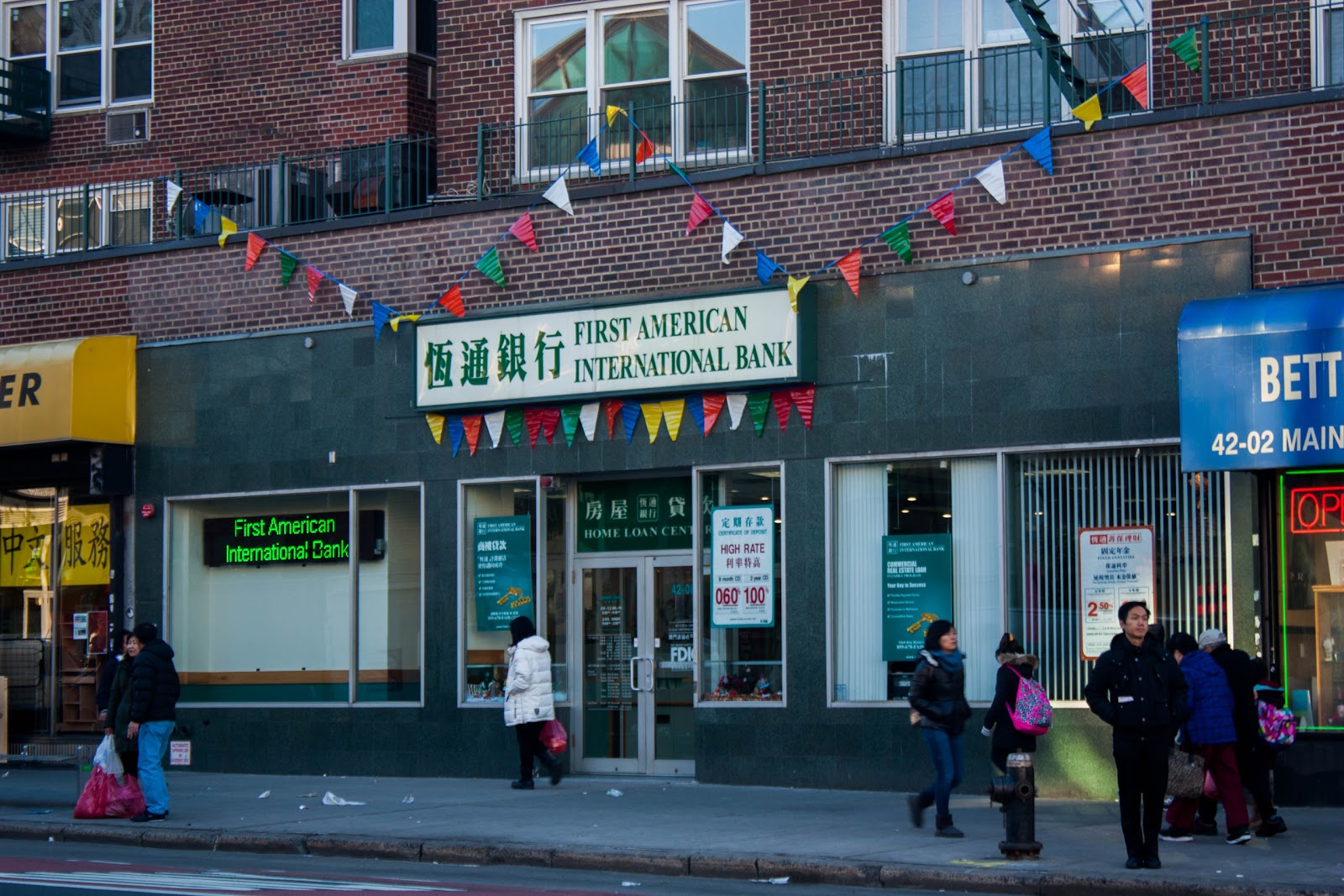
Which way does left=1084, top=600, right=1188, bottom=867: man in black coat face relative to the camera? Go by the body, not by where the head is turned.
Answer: toward the camera

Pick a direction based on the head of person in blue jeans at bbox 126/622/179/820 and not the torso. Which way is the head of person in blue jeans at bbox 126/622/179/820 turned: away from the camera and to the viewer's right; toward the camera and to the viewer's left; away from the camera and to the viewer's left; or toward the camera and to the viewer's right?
away from the camera and to the viewer's left

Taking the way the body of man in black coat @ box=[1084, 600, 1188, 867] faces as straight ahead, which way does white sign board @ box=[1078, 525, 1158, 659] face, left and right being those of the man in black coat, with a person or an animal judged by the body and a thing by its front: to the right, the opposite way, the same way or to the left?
the same way

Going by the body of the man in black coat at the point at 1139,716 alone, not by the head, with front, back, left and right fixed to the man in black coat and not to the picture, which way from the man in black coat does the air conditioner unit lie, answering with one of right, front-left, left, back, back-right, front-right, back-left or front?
back-right

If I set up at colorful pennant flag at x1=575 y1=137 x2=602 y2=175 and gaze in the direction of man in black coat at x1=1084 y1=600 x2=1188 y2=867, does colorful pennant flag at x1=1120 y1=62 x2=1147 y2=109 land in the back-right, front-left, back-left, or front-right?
front-left

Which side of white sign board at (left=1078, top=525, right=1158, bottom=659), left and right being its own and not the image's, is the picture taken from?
front

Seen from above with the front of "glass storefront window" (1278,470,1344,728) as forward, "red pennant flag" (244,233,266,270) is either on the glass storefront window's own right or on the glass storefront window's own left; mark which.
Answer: on the glass storefront window's own right

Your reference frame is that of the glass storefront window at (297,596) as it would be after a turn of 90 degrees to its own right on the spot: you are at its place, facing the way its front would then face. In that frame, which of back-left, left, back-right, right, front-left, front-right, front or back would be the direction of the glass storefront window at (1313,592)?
back-left

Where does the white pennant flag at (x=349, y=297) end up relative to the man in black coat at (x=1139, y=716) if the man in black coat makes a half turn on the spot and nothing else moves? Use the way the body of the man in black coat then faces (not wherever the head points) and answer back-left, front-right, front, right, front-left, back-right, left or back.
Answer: front-left

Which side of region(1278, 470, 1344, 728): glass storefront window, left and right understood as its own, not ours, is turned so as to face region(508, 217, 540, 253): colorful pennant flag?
right

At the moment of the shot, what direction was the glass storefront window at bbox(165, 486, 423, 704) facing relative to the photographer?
facing the viewer

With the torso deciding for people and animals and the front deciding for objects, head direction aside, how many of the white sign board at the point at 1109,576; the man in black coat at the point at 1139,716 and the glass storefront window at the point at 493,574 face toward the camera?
3

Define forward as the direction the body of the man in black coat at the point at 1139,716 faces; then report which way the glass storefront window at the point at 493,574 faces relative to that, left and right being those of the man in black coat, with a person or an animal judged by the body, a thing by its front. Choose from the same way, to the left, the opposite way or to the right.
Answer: the same way
